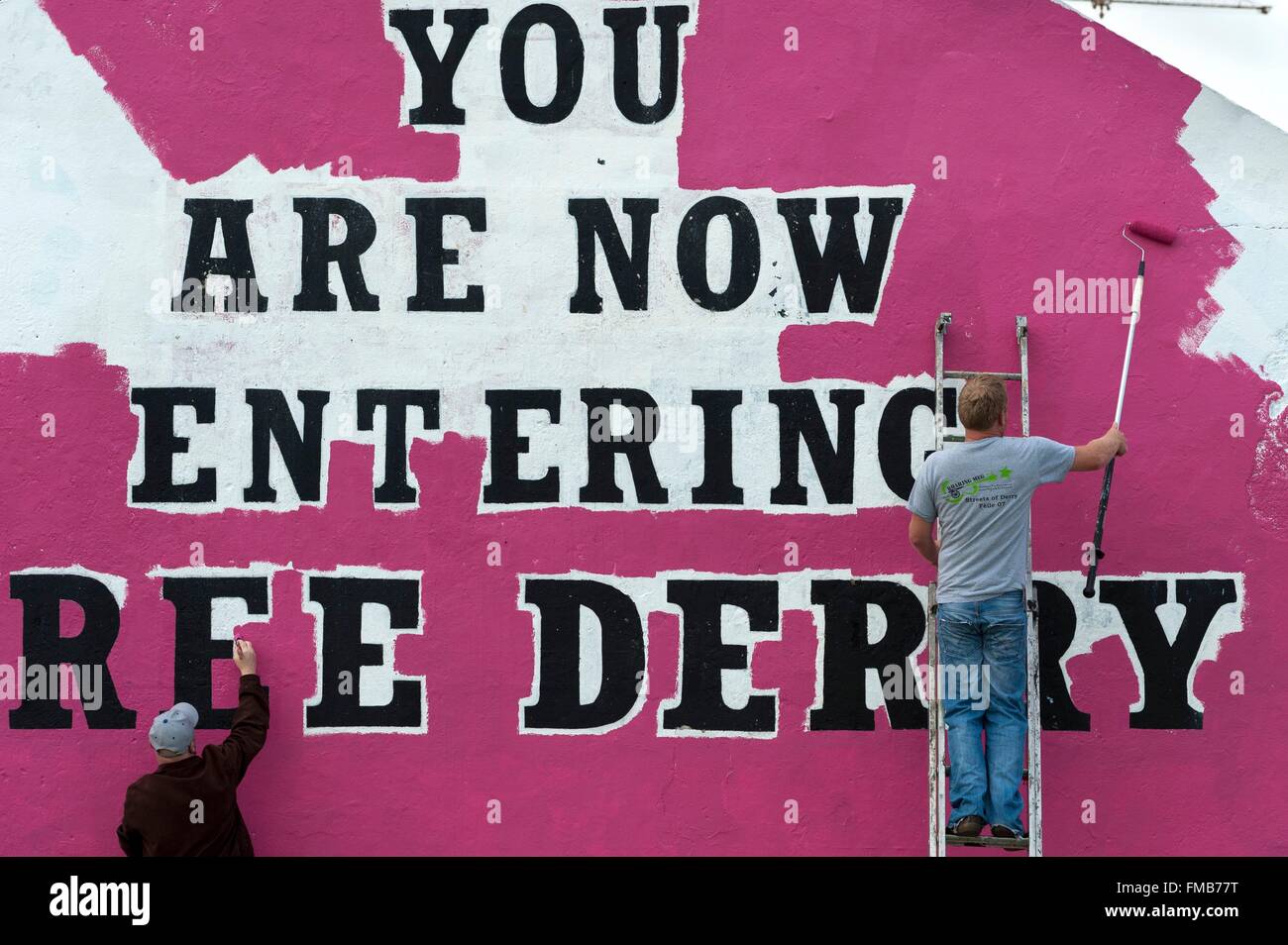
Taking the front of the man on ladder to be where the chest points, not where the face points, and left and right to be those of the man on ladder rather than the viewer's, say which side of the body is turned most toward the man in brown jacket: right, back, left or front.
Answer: left

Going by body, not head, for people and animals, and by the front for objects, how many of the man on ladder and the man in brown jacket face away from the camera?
2

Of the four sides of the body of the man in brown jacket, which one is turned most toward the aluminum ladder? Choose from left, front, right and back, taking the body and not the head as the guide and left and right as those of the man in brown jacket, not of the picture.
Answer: right

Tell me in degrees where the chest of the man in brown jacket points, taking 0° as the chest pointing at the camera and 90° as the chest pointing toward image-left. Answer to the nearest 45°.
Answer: approximately 180°

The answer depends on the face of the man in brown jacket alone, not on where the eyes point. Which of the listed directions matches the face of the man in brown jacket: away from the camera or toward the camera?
away from the camera

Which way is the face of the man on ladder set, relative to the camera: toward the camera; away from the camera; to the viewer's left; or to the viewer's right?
away from the camera

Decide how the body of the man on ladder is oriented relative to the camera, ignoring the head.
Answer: away from the camera
